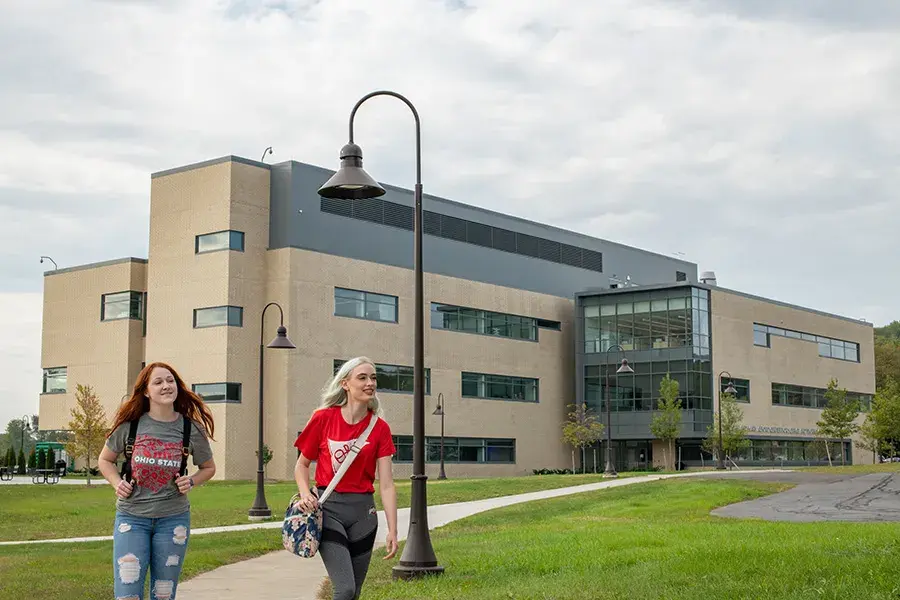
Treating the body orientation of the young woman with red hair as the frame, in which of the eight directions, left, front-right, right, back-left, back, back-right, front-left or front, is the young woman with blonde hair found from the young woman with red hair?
left

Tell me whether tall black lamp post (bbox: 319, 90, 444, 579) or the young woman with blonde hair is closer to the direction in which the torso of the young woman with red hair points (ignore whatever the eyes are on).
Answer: the young woman with blonde hair

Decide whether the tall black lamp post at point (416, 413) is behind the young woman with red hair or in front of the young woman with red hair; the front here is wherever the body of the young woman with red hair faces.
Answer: behind

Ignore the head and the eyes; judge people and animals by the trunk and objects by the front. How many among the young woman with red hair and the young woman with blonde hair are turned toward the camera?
2

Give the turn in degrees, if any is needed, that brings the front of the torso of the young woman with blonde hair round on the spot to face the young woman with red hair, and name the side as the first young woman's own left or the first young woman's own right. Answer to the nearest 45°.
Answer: approximately 90° to the first young woman's own right

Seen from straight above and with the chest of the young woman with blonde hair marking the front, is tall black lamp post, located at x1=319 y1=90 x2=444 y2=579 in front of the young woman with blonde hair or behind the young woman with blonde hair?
behind

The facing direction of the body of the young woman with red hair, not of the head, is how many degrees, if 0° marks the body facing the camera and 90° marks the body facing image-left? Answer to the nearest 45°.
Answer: approximately 0°
